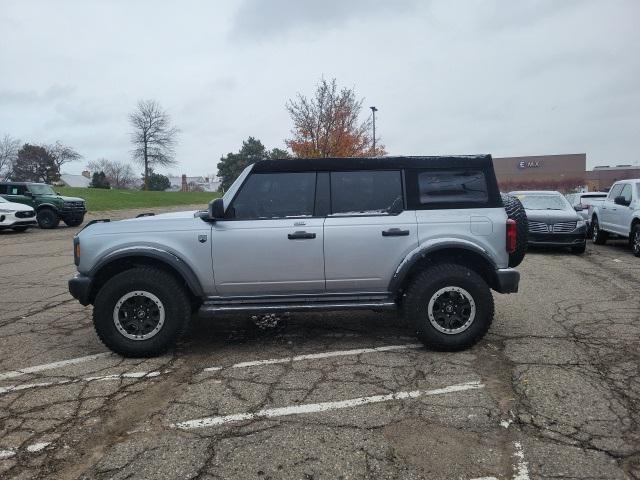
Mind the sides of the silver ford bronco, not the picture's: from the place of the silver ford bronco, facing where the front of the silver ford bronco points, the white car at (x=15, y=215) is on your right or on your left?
on your right

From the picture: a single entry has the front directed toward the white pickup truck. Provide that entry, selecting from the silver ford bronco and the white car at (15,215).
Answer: the white car

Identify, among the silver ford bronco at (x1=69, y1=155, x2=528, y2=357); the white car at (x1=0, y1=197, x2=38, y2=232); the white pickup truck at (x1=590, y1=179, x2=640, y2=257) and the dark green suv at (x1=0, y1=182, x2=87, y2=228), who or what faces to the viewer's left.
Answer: the silver ford bronco

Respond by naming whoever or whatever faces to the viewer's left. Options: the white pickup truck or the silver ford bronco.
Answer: the silver ford bronco

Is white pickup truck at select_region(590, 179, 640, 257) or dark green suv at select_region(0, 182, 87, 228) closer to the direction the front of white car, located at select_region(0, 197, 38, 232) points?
the white pickup truck

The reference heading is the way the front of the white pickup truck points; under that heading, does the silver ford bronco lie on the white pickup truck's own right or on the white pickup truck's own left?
on the white pickup truck's own right

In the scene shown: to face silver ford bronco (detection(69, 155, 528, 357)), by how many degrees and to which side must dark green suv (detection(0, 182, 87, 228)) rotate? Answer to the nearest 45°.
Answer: approximately 45° to its right

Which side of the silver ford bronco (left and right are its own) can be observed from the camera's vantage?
left

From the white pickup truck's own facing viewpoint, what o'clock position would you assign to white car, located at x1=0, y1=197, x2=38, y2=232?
The white car is roughly at 4 o'clock from the white pickup truck.

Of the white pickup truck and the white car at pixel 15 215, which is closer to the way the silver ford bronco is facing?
the white car
